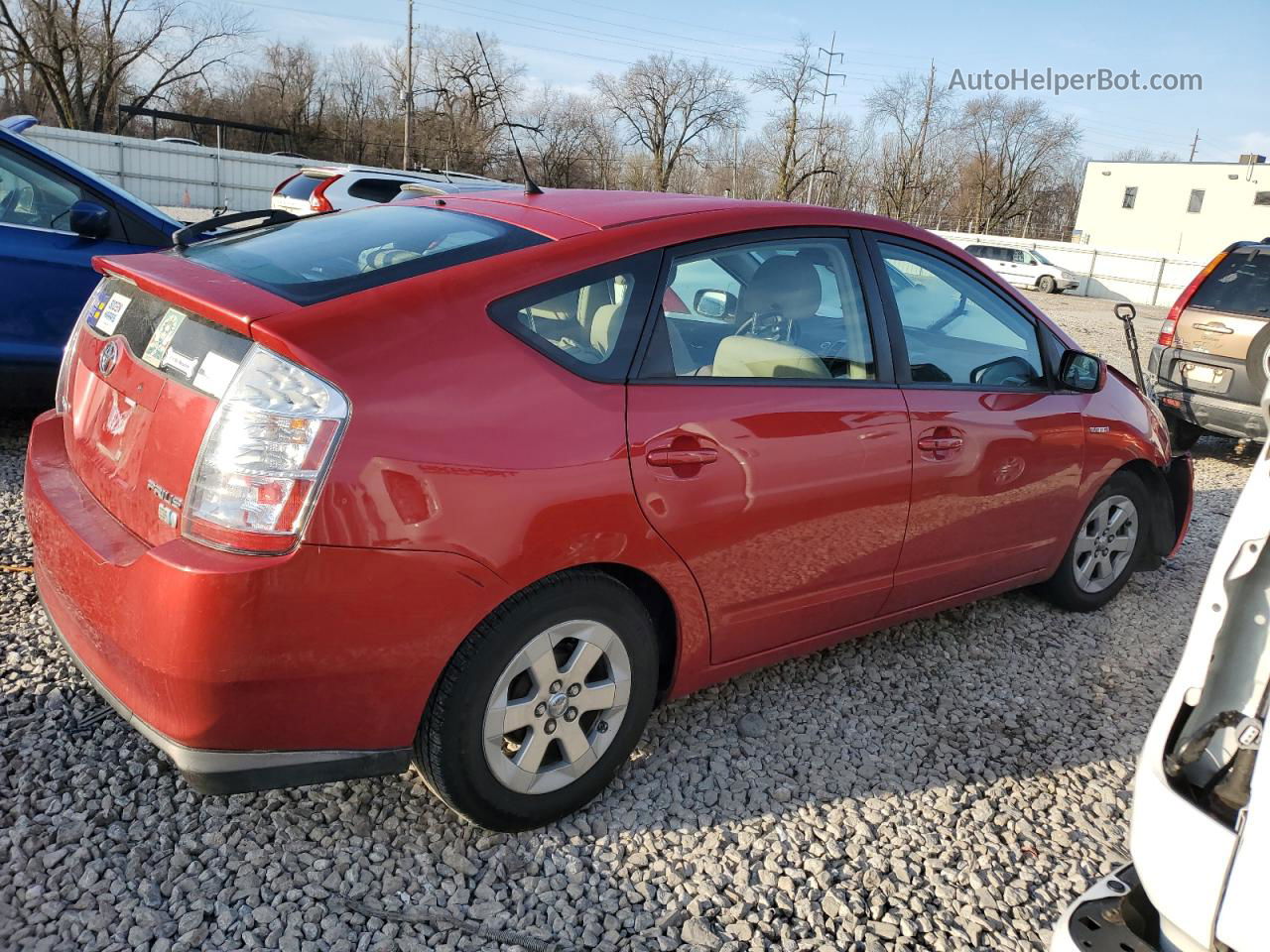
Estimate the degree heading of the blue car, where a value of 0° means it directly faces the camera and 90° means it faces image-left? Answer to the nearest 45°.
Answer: approximately 270°

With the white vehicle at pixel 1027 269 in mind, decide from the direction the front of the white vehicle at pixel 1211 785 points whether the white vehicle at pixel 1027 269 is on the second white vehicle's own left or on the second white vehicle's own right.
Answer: on the second white vehicle's own left

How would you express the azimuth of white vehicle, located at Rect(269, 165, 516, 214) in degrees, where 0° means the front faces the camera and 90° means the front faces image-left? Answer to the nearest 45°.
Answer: approximately 225°

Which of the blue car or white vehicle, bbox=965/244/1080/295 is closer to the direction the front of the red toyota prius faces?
the white vehicle

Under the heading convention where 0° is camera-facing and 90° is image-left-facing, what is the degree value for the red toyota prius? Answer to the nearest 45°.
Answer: approximately 225°

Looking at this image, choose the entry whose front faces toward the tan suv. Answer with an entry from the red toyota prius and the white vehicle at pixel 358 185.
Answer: the red toyota prius

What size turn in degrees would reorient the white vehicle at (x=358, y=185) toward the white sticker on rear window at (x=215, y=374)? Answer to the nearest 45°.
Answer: approximately 135° to its right
